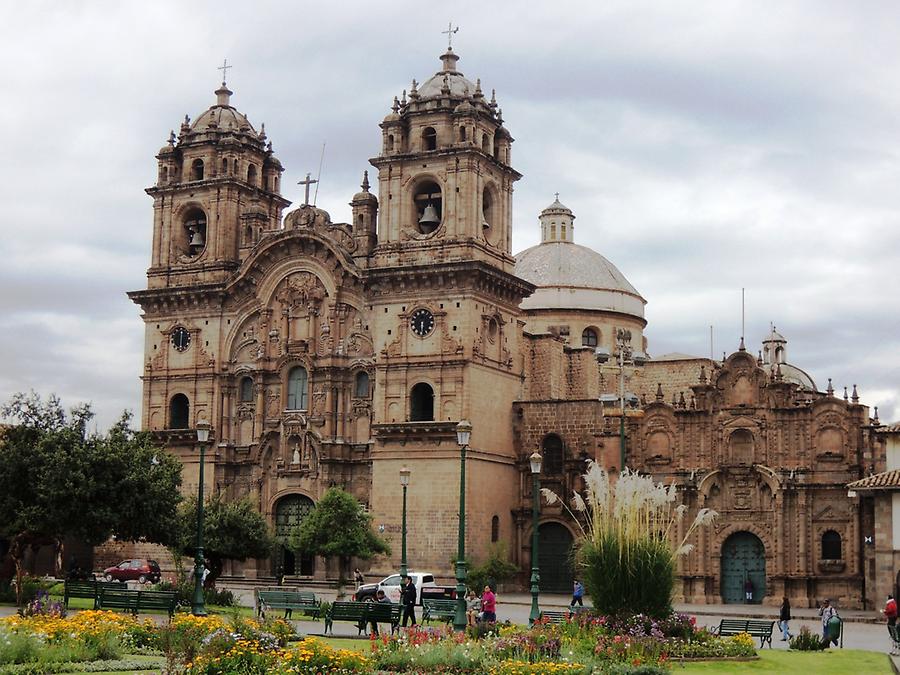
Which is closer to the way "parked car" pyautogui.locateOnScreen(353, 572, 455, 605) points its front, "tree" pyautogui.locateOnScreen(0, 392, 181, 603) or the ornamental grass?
the tree

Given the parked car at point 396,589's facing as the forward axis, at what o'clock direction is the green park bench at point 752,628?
The green park bench is roughly at 8 o'clock from the parked car.

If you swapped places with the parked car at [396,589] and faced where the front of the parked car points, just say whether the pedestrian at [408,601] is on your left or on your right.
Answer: on your left

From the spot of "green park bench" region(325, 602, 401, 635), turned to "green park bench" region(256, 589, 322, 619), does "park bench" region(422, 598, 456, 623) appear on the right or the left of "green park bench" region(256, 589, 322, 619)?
right

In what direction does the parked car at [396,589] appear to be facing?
to the viewer's left

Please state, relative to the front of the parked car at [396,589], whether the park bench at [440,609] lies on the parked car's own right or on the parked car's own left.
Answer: on the parked car's own left

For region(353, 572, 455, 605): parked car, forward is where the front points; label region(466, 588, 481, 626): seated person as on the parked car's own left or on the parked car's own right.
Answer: on the parked car's own left
